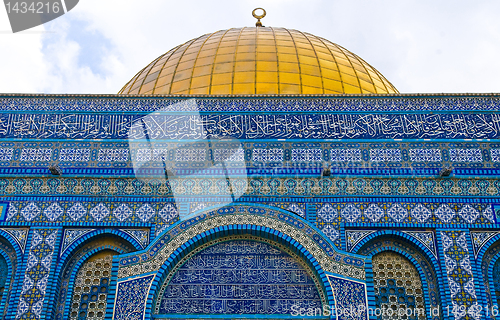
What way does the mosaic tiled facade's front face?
toward the camera
